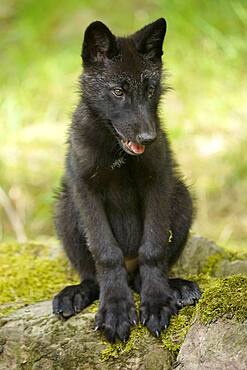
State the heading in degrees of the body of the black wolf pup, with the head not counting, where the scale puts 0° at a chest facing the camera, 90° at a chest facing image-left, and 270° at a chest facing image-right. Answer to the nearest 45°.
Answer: approximately 0°
